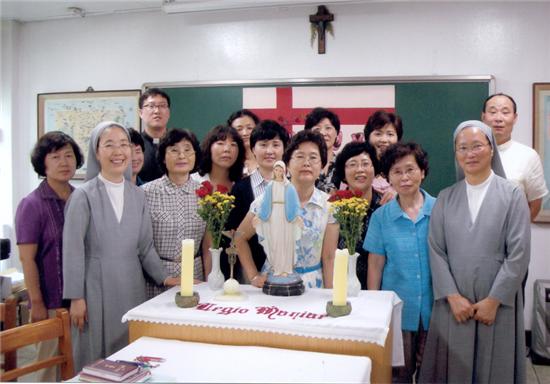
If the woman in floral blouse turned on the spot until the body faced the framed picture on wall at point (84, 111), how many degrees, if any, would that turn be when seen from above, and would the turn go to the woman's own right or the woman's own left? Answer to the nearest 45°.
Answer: approximately 135° to the woman's own right

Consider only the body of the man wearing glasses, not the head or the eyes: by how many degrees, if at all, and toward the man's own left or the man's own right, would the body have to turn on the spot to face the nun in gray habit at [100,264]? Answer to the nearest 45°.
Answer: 0° — they already face them

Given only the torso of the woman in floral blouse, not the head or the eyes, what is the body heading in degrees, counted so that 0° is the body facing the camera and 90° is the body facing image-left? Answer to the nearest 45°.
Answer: approximately 0°

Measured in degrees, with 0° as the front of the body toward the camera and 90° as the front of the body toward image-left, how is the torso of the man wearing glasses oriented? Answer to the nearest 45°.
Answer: approximately 0°

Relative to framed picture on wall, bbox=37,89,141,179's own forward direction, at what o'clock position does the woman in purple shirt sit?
The woman in purple shirt is roughly at 12 o'clock from the framed picture on wall.

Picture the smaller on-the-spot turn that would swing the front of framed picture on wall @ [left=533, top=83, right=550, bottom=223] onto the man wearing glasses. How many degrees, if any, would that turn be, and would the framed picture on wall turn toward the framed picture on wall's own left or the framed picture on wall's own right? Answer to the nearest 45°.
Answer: approximately 45° to the framed picture on wall's own right

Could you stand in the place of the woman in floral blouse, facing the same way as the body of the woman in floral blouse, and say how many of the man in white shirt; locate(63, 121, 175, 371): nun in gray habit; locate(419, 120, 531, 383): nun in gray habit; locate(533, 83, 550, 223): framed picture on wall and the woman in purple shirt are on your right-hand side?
2
